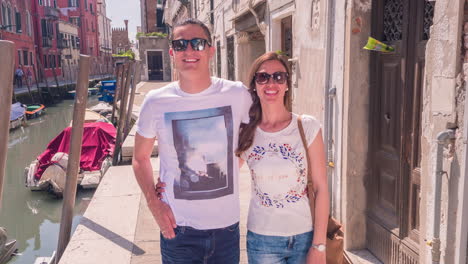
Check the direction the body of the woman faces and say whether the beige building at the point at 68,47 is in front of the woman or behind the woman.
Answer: behind

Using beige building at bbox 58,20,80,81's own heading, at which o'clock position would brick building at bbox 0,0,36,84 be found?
brick building at bbox 0,0,36,84 is roughly at 2 o'clock from beige building at bbox 58,20,80,81.

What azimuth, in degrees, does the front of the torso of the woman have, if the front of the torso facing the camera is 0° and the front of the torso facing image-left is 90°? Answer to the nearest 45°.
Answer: approximately 0°

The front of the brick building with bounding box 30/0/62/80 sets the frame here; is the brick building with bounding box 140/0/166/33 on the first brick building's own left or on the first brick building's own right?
on the first brick building's own left

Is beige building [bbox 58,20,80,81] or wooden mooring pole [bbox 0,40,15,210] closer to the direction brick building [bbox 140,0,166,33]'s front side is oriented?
the wooden mooring pole

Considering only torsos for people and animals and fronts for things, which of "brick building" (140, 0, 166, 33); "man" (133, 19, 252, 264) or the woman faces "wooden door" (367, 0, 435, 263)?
the brick building

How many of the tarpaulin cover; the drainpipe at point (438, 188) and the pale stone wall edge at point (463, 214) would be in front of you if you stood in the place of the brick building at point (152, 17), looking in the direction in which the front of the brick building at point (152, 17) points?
3

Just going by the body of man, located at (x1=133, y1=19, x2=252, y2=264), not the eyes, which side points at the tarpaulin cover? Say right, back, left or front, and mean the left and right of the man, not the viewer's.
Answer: back
